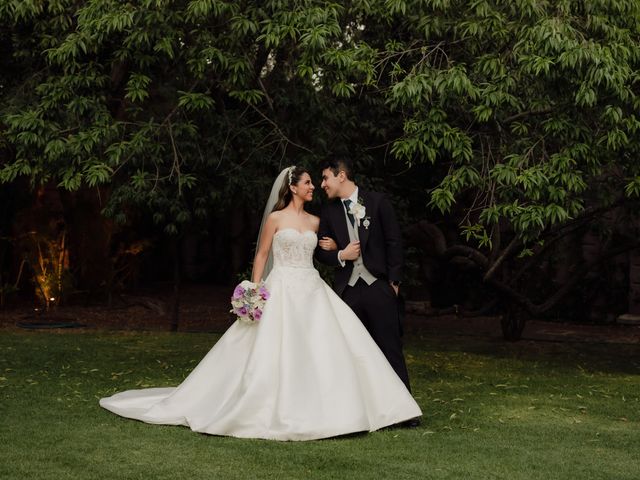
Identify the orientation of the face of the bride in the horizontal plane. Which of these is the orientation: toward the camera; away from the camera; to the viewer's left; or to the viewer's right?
to the viewer's right

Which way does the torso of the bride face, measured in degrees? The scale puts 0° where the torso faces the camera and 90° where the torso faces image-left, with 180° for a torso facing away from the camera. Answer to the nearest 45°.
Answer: approximately 315°

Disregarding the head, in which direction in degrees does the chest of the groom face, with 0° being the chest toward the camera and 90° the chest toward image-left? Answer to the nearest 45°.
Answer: approximately 45°

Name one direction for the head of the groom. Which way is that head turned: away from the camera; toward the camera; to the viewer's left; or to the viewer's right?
to the viewer's left
